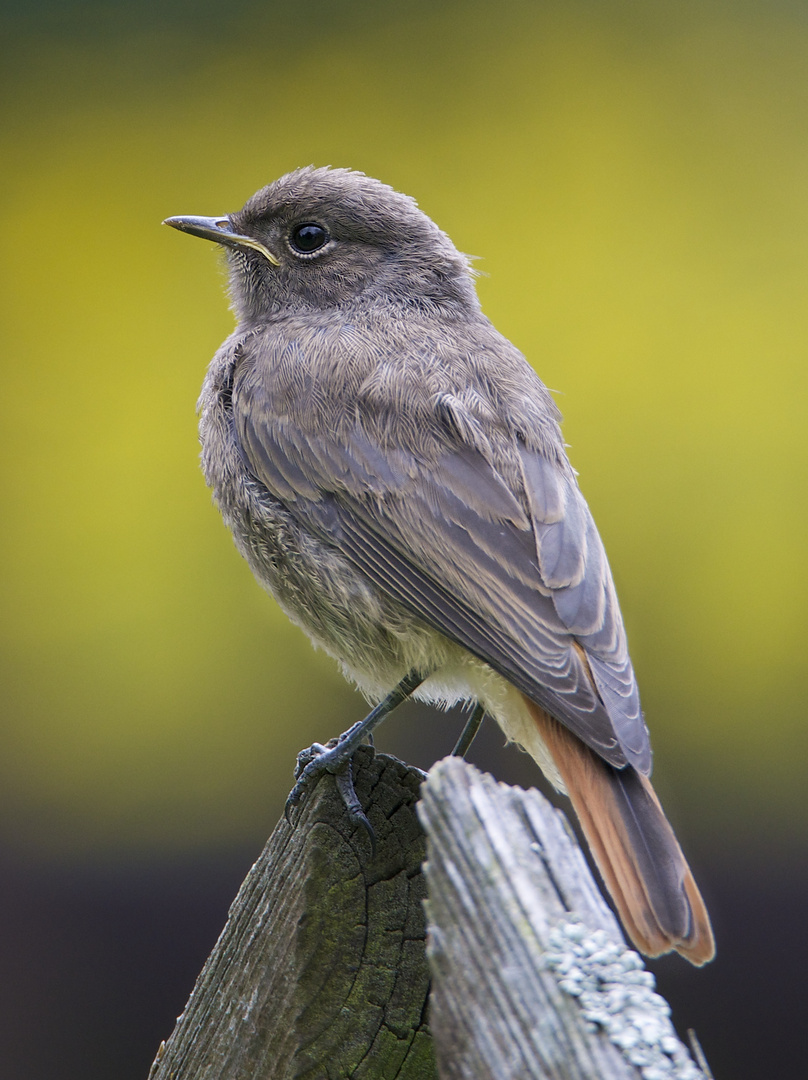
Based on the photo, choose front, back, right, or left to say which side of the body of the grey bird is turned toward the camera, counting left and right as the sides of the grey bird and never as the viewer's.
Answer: left
